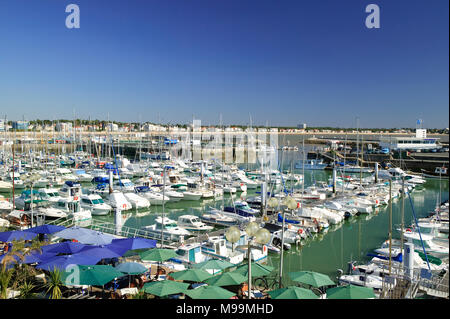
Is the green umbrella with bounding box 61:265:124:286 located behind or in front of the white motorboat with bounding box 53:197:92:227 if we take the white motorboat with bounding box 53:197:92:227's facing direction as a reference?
in front

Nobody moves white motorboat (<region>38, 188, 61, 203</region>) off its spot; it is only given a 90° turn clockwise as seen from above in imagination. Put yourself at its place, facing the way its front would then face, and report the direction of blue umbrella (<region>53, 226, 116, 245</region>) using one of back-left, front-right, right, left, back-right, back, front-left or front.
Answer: front-left

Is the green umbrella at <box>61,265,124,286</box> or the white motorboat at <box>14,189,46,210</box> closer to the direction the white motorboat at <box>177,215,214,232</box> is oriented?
the green umbrella

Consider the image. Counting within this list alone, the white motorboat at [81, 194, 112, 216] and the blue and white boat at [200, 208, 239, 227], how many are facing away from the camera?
0

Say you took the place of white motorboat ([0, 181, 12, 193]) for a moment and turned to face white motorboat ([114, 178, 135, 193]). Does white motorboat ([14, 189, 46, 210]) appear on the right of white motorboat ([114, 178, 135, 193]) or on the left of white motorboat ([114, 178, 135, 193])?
right

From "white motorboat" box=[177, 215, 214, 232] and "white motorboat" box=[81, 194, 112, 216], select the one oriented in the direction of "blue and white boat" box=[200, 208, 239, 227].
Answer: "white motorboat" box=[81, 194, 112, 216]
